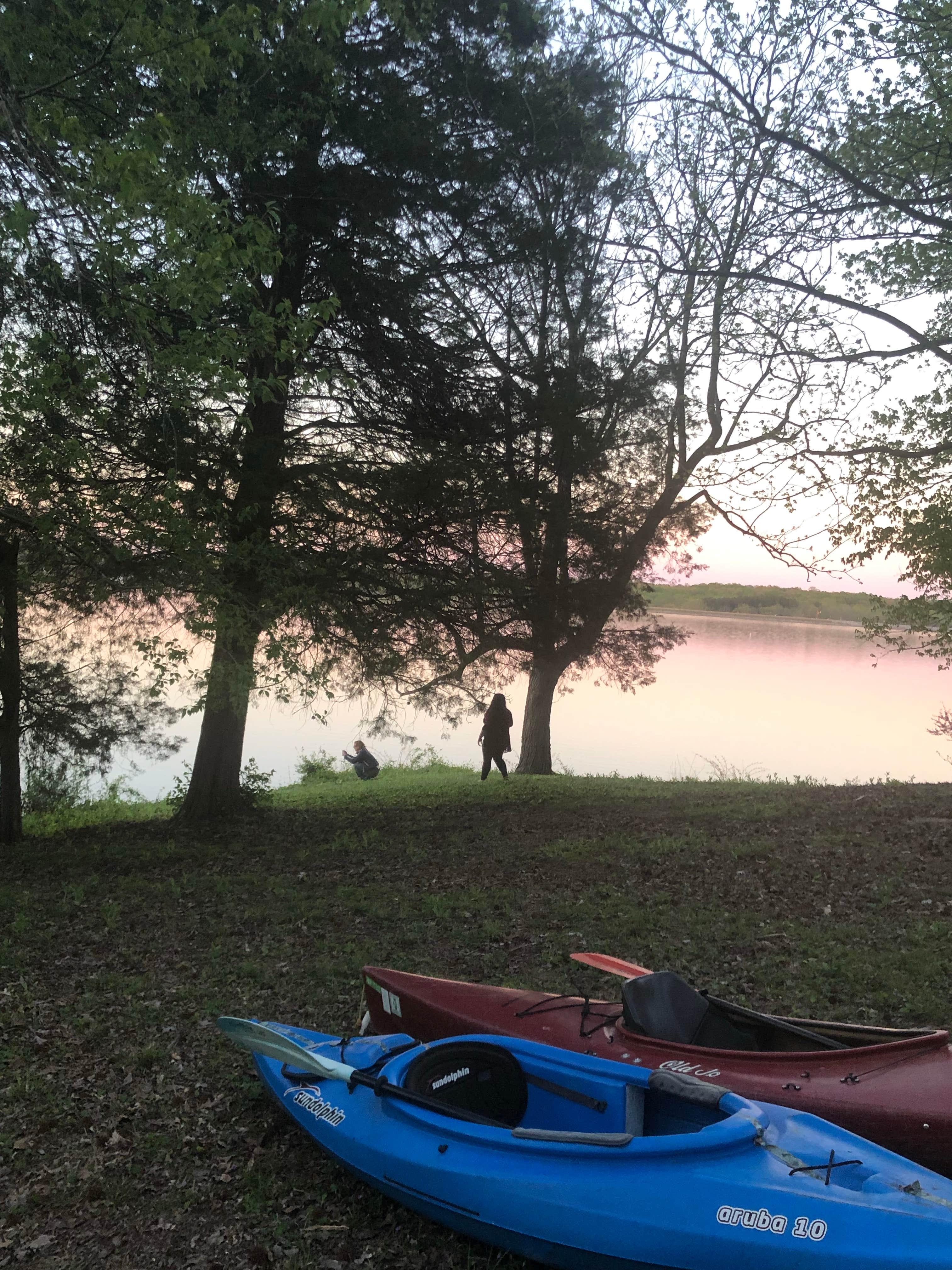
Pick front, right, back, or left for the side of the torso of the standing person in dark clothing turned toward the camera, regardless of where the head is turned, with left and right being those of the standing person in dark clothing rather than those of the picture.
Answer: back

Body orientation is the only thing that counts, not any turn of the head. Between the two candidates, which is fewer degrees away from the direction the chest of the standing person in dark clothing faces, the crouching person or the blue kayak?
the crouching person

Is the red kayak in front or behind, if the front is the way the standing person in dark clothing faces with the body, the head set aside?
behind

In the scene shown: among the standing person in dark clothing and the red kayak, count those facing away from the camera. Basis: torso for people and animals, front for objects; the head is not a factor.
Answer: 1

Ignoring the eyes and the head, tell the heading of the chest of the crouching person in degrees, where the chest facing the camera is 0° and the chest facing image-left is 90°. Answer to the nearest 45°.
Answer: approximately 90°

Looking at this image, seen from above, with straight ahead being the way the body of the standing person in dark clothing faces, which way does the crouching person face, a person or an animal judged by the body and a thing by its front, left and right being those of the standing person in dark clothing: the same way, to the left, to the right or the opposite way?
to the left

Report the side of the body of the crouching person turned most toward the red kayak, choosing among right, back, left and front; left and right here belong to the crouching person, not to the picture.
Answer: left

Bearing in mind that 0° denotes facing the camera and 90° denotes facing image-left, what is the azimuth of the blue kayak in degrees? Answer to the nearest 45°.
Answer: approximately 315°

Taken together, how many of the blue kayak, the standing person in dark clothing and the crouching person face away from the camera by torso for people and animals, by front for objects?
1

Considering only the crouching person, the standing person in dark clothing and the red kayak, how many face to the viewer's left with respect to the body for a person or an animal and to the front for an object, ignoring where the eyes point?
1
